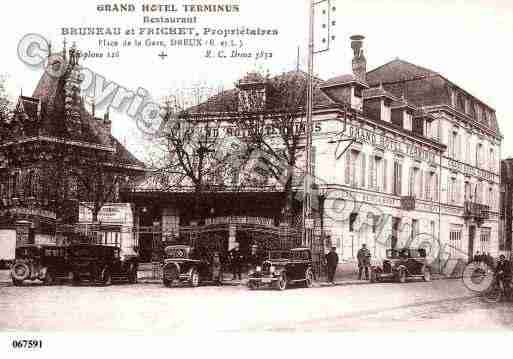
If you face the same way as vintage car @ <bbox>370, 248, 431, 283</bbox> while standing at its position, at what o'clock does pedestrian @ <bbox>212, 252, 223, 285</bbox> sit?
The pedestrian is roughly at 1 o'clock from the vintage car.

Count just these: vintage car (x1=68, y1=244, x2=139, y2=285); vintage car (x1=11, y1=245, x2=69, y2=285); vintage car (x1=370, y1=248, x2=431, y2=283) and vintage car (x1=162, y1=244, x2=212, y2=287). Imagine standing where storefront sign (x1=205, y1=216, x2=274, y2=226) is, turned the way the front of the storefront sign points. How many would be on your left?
1

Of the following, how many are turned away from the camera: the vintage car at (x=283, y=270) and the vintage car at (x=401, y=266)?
0

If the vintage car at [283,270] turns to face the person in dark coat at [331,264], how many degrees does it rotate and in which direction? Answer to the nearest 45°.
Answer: approximately 180°

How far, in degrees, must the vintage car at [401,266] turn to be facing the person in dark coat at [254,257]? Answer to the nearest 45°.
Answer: approximately 45° to its right

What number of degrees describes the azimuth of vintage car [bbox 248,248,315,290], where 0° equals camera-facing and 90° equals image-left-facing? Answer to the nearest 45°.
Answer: approximately 45°

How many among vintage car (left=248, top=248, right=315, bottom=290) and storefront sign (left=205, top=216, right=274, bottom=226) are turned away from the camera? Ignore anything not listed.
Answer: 0

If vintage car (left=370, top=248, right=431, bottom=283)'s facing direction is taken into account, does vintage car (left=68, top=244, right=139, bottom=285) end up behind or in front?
in front

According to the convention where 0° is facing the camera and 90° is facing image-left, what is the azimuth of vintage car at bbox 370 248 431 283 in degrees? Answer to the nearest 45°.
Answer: approximately 45°
